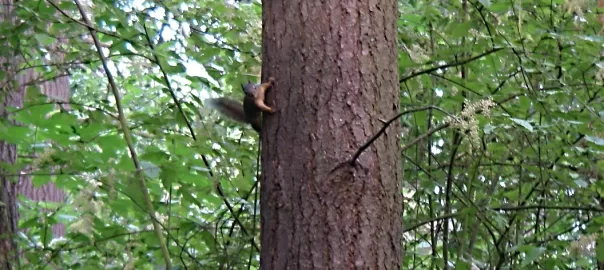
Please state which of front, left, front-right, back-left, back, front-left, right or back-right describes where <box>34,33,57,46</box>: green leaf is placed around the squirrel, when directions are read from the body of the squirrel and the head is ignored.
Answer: back-left

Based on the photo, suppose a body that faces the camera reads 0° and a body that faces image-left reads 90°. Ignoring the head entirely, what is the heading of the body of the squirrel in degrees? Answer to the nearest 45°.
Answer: approximately 270°

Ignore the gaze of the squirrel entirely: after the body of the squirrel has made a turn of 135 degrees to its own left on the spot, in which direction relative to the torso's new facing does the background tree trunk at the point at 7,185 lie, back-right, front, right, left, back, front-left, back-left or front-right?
front

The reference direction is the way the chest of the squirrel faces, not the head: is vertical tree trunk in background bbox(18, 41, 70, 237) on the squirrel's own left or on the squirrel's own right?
on the squirrel's own left

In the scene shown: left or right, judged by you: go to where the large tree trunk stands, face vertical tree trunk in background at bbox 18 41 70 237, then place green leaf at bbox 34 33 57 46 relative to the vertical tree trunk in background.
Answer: left
